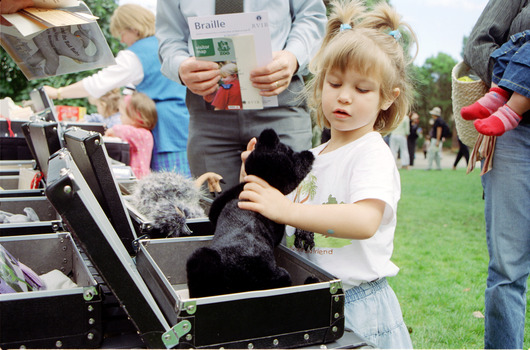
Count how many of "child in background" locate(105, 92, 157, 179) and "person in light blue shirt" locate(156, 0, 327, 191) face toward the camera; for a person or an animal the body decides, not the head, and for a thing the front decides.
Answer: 1

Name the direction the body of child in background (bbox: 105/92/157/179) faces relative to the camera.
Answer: to the viewer's left

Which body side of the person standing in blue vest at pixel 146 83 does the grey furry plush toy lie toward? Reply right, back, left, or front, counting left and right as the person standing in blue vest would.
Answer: left

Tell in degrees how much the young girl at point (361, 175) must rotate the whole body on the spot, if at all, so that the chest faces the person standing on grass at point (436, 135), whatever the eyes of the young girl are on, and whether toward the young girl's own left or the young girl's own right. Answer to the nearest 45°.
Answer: approximately 135° to the young girl's own right

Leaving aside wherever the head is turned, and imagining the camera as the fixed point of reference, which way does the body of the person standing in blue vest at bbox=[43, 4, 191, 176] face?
to the viewer's left

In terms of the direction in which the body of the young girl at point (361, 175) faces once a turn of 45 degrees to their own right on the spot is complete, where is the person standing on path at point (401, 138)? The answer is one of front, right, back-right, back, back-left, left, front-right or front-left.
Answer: right

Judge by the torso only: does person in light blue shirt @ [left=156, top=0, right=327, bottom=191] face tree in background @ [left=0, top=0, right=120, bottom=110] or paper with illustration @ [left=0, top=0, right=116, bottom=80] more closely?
the paper with illustration

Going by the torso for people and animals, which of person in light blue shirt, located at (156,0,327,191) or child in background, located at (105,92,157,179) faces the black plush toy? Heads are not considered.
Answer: the person in light blue shirt

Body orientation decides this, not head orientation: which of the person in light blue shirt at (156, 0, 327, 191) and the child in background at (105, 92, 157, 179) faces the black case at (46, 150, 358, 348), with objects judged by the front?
the person in light blue shirt

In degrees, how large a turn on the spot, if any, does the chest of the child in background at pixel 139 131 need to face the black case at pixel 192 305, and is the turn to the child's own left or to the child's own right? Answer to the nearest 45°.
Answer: approximately 90° to the child's own left

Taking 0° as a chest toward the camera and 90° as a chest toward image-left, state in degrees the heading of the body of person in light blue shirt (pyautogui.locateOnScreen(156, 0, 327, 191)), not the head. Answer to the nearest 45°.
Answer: approximately 0°

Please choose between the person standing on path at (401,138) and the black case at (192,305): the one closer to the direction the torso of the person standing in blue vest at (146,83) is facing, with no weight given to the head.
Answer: the black case

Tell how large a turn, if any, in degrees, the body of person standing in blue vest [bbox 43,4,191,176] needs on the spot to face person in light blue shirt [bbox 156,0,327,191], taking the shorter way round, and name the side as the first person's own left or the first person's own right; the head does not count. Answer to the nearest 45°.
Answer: approximately 90° to the first person's own left
